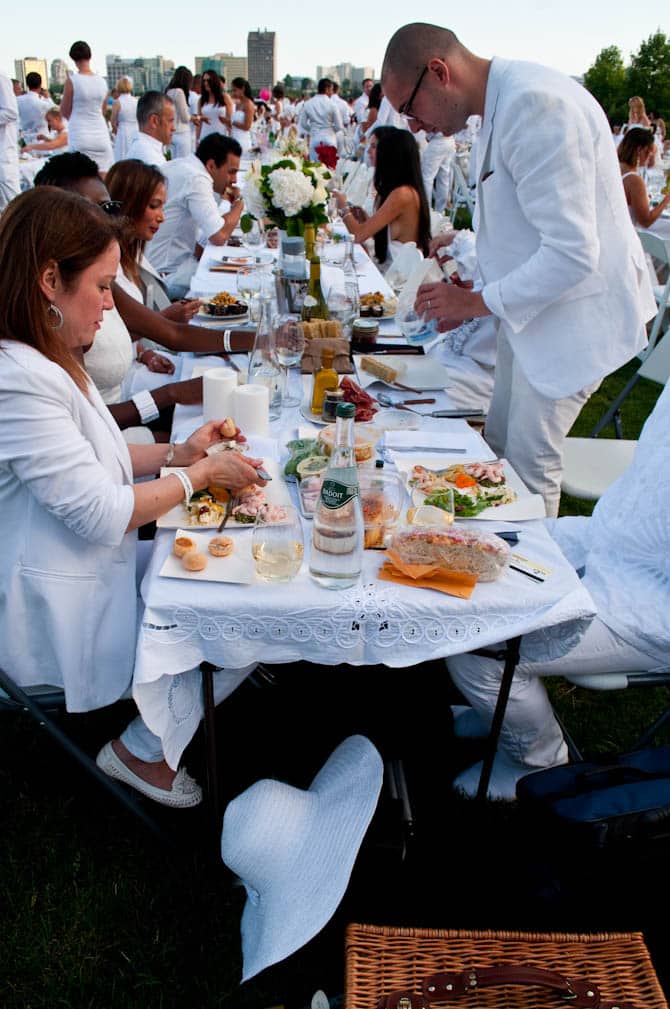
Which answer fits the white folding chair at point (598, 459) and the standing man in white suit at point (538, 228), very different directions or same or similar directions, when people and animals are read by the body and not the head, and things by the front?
same or similar directions

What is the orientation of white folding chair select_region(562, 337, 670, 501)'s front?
to the viewer's left

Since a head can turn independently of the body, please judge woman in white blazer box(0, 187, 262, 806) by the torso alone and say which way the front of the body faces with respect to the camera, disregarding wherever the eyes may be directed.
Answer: to the viewer's right

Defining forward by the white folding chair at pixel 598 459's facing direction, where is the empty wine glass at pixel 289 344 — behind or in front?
in front

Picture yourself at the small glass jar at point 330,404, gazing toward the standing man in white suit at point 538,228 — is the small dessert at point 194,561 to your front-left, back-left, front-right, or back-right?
back-right

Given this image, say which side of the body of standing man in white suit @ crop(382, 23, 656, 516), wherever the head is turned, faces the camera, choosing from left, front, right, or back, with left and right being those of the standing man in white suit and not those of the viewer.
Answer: left

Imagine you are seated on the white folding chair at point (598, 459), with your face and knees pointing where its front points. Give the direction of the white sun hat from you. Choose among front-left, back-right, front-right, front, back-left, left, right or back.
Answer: left

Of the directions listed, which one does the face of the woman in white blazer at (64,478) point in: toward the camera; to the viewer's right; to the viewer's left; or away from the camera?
to the viewer's right

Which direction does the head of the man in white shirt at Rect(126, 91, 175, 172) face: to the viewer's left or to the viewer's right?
to the viewer's right

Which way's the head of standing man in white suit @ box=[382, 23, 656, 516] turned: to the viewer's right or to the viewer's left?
to the viewer's left
